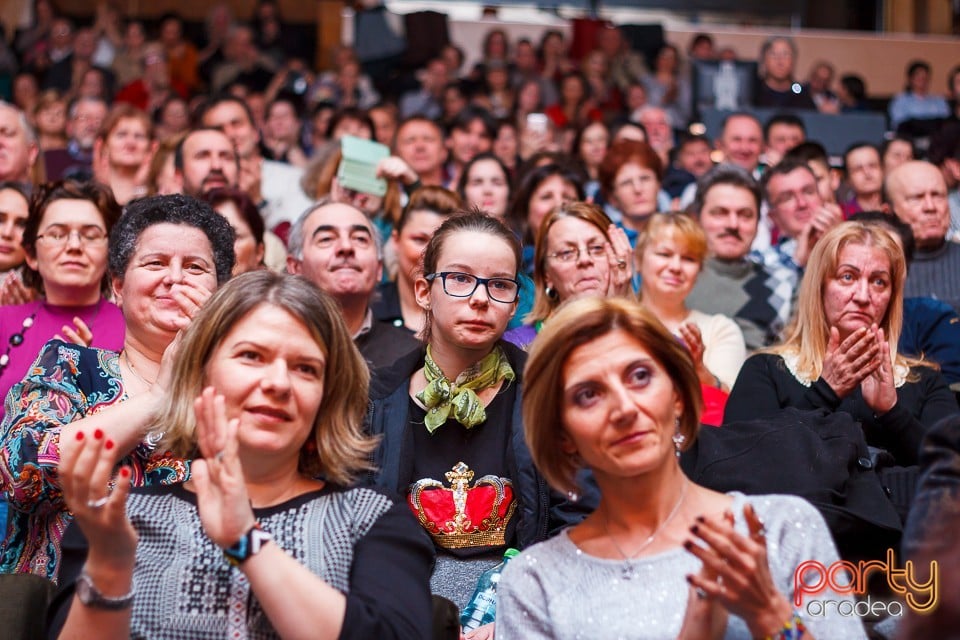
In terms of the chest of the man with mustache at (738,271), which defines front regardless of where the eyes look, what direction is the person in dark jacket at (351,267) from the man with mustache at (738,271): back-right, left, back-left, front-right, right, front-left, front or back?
front-right

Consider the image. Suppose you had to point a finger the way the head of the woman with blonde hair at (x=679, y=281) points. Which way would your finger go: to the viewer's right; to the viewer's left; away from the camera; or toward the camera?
toward the camera

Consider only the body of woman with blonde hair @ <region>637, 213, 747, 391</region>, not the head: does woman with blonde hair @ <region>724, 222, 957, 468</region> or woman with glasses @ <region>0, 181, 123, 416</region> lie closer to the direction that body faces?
the woman with blonde hair

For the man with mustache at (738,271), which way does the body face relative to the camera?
toward the camera

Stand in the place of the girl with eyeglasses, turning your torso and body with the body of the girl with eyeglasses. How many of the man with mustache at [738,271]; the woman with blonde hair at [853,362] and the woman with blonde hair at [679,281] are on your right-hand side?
0

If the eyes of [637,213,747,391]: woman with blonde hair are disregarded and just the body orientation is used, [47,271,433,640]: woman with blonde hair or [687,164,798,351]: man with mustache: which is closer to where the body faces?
the woman with blonde hair

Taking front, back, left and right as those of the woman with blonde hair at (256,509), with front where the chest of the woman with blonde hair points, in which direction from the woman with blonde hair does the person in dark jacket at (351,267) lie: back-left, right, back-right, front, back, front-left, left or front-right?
back

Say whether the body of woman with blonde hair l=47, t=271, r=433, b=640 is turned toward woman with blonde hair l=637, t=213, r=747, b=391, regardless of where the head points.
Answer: no

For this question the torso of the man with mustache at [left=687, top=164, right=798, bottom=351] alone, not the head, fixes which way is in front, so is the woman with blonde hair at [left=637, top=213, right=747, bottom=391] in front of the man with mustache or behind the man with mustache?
in front

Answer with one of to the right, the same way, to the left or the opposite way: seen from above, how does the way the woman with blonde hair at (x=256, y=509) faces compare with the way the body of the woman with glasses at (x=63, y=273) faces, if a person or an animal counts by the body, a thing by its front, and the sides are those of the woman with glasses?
the same way

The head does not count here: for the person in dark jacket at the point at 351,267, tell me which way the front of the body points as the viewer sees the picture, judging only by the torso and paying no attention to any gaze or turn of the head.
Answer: toward the camera

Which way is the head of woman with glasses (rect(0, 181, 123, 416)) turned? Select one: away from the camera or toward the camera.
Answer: toward the camera

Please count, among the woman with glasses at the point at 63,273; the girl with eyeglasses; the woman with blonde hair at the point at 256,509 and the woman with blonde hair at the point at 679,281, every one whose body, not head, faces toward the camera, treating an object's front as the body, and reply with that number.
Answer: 4

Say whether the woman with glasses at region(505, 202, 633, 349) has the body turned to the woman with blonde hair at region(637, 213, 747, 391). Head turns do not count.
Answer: no

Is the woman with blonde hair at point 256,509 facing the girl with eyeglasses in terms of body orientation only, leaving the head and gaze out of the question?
no

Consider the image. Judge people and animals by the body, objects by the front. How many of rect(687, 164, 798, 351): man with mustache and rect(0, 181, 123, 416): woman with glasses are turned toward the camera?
2

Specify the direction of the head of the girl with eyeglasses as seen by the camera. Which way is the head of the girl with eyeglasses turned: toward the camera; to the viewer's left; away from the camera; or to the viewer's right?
toward the camera

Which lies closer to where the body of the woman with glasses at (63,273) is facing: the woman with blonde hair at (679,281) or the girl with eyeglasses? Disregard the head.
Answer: the girl with eyeglasses

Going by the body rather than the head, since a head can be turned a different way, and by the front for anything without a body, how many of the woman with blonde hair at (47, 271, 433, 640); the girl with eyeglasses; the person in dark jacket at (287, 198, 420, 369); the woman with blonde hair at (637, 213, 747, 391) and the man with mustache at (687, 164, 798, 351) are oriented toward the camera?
5
